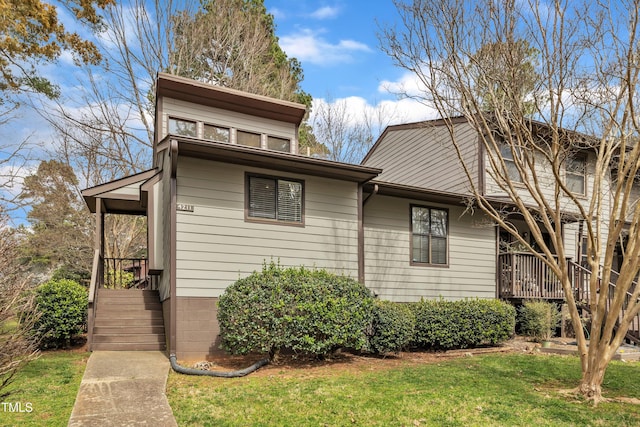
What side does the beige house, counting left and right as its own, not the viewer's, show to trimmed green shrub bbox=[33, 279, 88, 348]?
right

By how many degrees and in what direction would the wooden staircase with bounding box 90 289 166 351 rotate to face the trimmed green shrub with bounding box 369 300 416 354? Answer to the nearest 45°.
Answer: approximately 45° to its left

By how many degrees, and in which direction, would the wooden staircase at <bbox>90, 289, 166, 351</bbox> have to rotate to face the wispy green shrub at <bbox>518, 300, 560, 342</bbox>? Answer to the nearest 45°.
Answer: approximately 90° to its left

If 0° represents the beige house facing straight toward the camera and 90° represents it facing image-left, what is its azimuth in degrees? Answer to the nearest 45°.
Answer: approximately 0°

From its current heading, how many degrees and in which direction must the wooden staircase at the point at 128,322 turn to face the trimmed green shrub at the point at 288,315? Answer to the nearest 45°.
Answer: approximately 45° to its left
